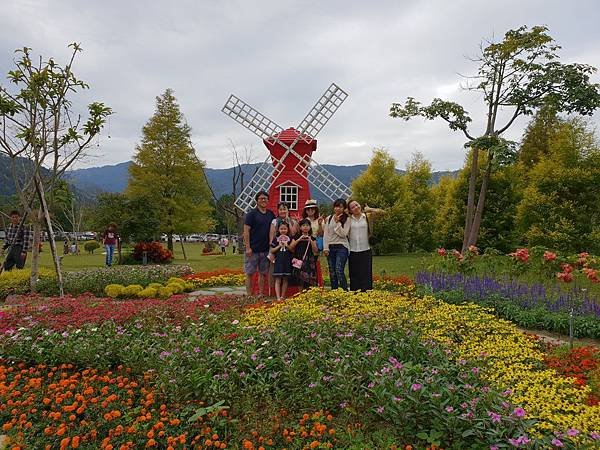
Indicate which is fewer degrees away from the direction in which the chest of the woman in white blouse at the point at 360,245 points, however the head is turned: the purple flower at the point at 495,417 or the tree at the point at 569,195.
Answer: the purple flower

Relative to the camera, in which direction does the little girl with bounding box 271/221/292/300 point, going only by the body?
toward the camera

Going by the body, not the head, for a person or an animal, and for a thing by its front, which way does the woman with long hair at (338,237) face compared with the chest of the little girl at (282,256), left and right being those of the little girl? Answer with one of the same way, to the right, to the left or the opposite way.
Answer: the same way

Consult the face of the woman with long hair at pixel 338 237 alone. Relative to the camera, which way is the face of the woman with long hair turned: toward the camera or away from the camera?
toward the camera

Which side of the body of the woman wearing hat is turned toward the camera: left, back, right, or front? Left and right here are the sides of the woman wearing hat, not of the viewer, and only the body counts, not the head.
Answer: front

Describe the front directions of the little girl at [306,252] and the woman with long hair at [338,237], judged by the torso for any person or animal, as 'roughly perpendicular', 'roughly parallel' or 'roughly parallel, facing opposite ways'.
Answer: roughly parallel

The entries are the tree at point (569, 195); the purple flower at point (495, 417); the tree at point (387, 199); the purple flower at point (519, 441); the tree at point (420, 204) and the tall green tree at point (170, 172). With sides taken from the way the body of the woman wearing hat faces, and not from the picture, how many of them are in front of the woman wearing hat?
2

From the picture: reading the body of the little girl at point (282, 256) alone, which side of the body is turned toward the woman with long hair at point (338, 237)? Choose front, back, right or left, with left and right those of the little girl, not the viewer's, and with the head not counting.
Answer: left

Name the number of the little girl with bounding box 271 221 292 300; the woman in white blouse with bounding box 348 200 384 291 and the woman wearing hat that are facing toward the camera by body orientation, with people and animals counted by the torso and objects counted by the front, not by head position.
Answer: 3

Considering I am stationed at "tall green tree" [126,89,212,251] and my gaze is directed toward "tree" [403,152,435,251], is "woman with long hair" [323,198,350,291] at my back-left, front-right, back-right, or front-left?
front-right

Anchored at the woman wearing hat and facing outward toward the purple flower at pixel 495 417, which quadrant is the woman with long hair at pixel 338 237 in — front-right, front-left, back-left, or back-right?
front-left

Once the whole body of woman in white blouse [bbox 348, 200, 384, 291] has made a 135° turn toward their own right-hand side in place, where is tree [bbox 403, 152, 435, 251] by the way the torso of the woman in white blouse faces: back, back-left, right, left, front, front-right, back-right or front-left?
front-right

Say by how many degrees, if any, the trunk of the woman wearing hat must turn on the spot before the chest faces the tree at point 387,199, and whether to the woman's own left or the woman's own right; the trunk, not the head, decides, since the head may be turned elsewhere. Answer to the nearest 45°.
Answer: approximately 180°

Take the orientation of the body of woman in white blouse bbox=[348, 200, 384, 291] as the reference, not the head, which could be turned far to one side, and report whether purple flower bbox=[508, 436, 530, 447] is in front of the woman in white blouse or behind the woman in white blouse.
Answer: in front

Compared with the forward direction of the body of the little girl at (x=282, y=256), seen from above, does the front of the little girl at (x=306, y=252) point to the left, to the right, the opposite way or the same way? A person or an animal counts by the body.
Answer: the same way

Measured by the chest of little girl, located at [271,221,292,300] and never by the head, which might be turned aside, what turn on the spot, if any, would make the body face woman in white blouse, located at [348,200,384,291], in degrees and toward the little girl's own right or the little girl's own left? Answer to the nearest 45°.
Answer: approximately 90° to the little girl's own left

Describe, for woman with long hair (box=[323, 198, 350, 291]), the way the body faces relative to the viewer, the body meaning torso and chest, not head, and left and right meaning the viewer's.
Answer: facing the viewer

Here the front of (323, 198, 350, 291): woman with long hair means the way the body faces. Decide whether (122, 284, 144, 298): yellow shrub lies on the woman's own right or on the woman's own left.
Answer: on the woman's own right

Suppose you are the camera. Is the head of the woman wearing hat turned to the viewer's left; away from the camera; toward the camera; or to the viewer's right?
toward the camera
